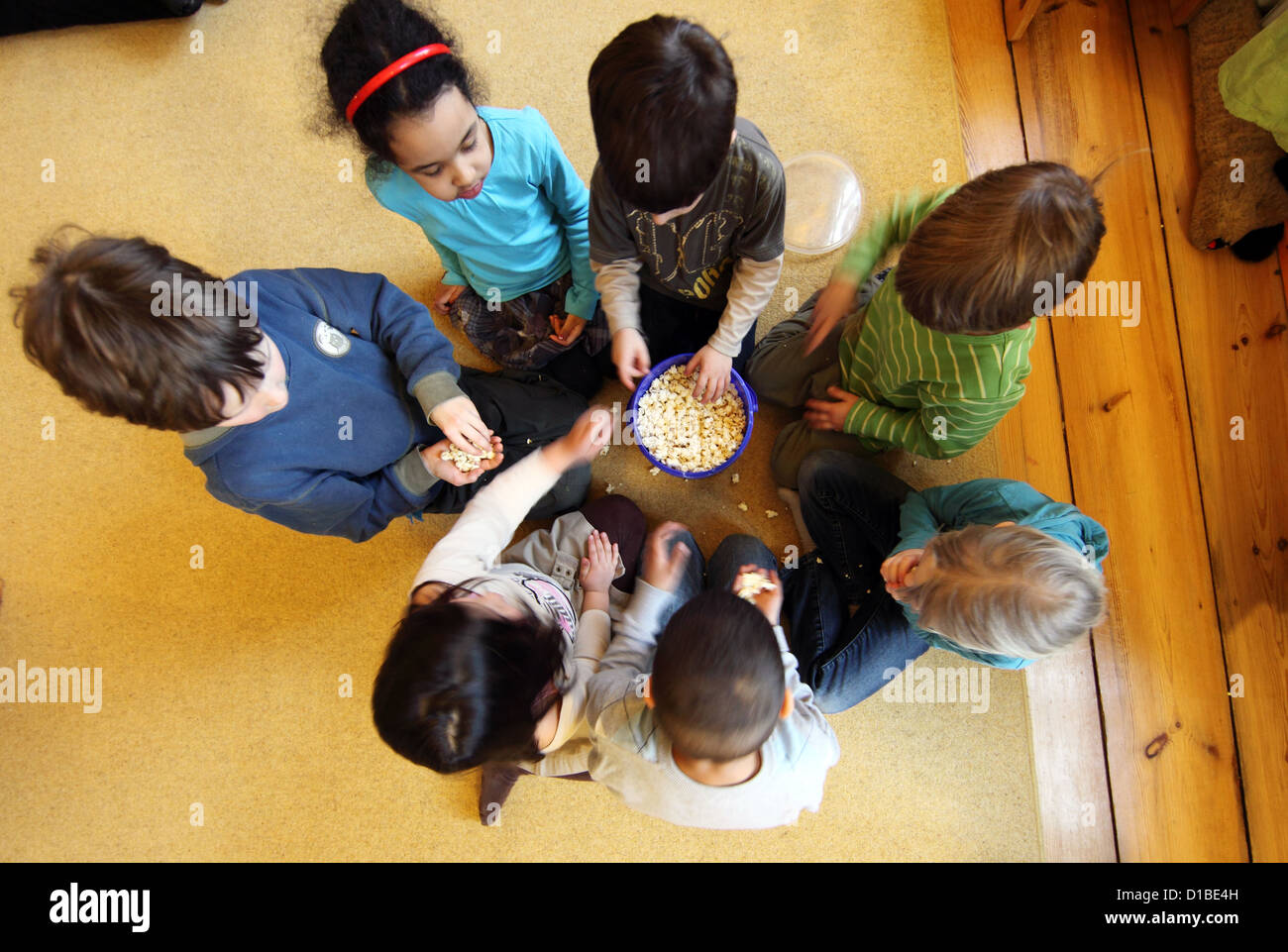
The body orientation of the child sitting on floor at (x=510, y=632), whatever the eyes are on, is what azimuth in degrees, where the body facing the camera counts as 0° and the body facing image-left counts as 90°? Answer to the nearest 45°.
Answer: approximately 225°

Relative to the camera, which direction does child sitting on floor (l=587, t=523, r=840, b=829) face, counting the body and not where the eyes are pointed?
away from the camera

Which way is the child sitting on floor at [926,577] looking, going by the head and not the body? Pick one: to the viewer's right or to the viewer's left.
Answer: to the viewer's left

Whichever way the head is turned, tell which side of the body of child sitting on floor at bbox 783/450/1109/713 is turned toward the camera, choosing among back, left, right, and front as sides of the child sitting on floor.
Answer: left

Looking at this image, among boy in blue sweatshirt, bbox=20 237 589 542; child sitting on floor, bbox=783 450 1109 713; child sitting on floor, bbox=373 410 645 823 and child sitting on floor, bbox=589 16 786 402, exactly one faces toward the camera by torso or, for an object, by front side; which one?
child sitting on floor, bbox=589 16 786 402

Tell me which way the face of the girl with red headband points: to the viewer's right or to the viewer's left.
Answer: to the viewer's right

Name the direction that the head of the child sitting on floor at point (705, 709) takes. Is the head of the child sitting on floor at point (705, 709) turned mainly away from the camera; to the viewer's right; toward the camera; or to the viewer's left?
away from the camera

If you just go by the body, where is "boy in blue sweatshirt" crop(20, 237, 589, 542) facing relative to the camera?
to the viewer's right
